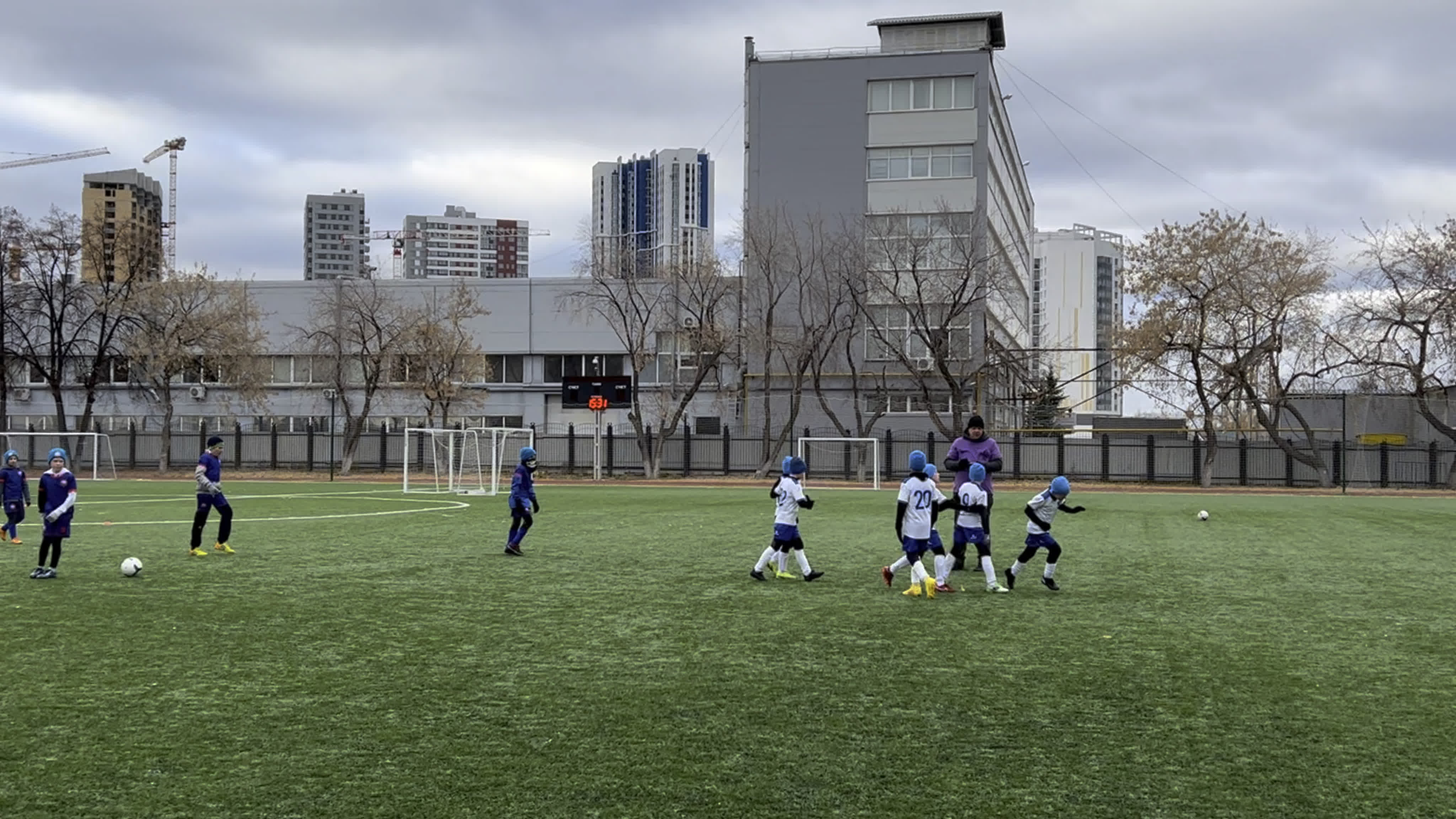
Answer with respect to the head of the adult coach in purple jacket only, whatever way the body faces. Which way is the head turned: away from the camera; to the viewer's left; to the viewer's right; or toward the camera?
toward the camera

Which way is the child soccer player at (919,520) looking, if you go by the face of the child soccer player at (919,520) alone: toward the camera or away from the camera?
away from the camera

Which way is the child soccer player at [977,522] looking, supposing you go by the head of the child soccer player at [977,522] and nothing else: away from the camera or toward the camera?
away from the camera

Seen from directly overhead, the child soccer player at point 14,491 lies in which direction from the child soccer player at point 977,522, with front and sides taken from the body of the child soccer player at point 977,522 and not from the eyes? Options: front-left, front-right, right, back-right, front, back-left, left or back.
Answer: back-left

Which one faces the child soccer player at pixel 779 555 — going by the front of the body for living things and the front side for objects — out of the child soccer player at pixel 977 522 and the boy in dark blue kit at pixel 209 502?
the boy in dark blue kit

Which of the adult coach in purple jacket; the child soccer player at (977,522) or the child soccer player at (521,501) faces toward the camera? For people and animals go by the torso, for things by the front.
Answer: the adult coach in purple jacket

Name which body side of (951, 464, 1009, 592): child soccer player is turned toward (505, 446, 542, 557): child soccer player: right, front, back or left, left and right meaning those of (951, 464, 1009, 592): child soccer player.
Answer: left

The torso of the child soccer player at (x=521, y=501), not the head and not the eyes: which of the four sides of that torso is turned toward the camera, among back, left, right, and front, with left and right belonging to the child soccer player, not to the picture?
right

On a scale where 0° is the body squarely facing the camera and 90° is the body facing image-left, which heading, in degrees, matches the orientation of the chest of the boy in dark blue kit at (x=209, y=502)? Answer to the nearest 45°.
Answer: approximately 315°

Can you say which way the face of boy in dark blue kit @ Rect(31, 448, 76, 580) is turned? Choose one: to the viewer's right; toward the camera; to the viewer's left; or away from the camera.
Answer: toward the camera

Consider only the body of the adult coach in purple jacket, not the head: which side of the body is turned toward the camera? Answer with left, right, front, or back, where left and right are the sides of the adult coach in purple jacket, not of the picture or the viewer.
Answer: front

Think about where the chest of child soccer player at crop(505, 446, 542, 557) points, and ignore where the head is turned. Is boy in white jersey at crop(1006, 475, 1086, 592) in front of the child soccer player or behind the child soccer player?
in front

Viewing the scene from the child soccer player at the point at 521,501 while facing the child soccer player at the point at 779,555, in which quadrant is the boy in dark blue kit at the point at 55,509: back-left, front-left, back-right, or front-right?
back-right

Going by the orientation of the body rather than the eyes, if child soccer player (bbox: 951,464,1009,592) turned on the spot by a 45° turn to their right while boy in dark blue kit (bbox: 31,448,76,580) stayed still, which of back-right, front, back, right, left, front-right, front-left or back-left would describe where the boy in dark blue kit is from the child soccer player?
back
